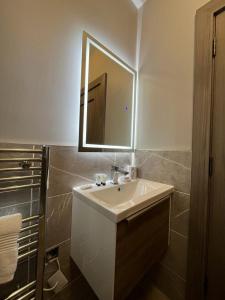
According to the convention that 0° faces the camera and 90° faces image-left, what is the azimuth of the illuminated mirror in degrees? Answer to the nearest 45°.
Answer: approximately 315°

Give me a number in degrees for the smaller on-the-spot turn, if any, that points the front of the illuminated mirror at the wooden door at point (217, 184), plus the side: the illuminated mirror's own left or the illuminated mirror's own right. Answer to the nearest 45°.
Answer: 0° — it already faces it

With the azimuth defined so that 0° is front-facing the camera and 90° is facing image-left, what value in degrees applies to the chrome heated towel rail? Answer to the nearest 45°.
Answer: approximately 315°
